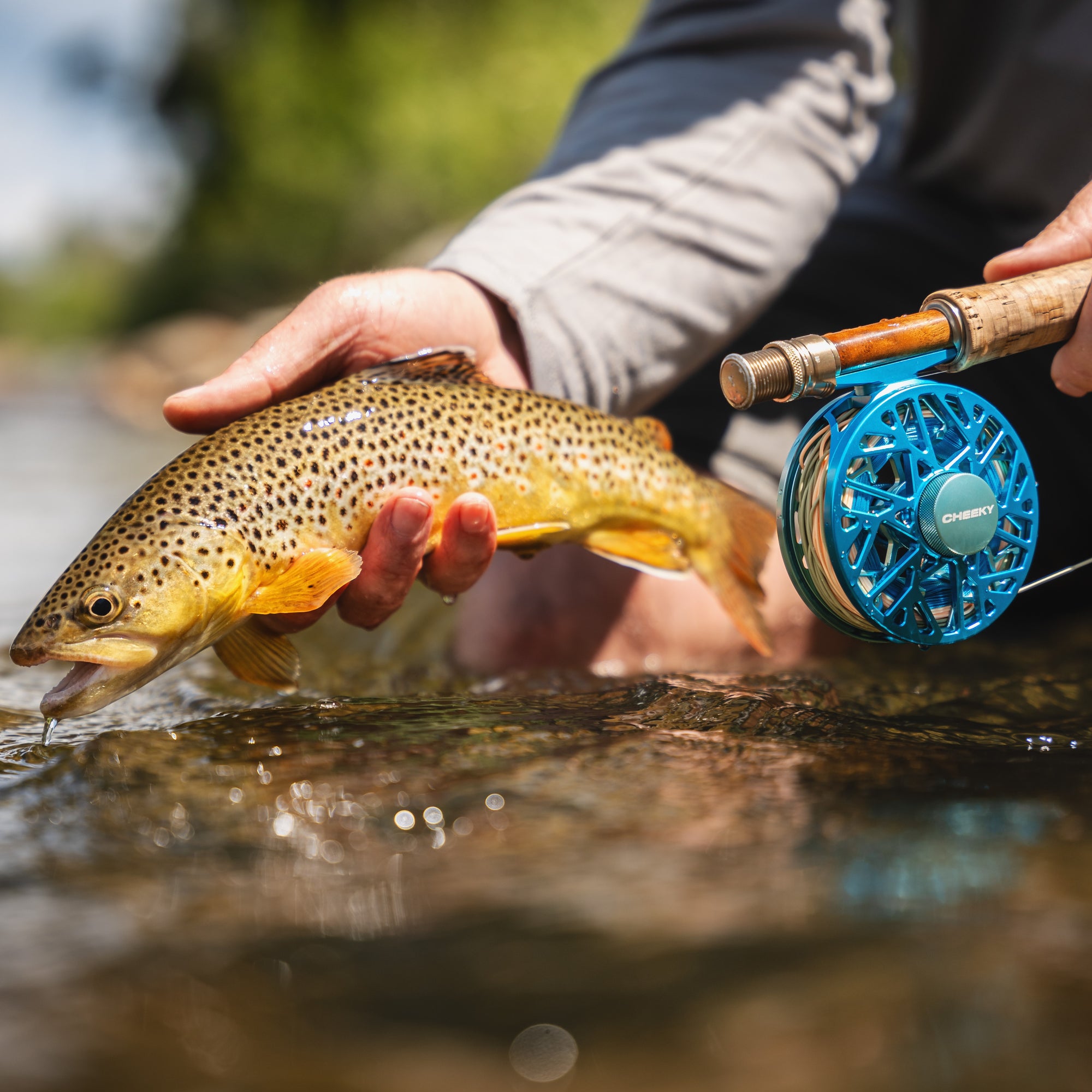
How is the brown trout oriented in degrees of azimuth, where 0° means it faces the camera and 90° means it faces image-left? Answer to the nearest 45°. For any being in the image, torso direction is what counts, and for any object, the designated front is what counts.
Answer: approximately 90°

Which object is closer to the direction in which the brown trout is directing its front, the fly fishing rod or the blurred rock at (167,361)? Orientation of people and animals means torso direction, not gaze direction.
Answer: the blurred rock

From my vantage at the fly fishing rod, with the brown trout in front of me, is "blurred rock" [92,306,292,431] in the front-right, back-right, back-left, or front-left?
front-right

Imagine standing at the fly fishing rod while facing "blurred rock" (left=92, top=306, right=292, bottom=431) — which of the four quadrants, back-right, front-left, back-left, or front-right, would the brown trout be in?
front-left

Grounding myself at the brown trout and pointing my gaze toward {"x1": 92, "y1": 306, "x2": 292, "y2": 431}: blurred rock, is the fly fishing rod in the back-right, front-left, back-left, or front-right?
back-right

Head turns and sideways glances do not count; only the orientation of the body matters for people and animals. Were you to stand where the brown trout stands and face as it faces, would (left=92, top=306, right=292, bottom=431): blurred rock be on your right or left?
on your right

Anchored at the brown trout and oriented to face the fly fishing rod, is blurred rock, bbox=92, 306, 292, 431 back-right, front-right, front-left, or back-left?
back-left
